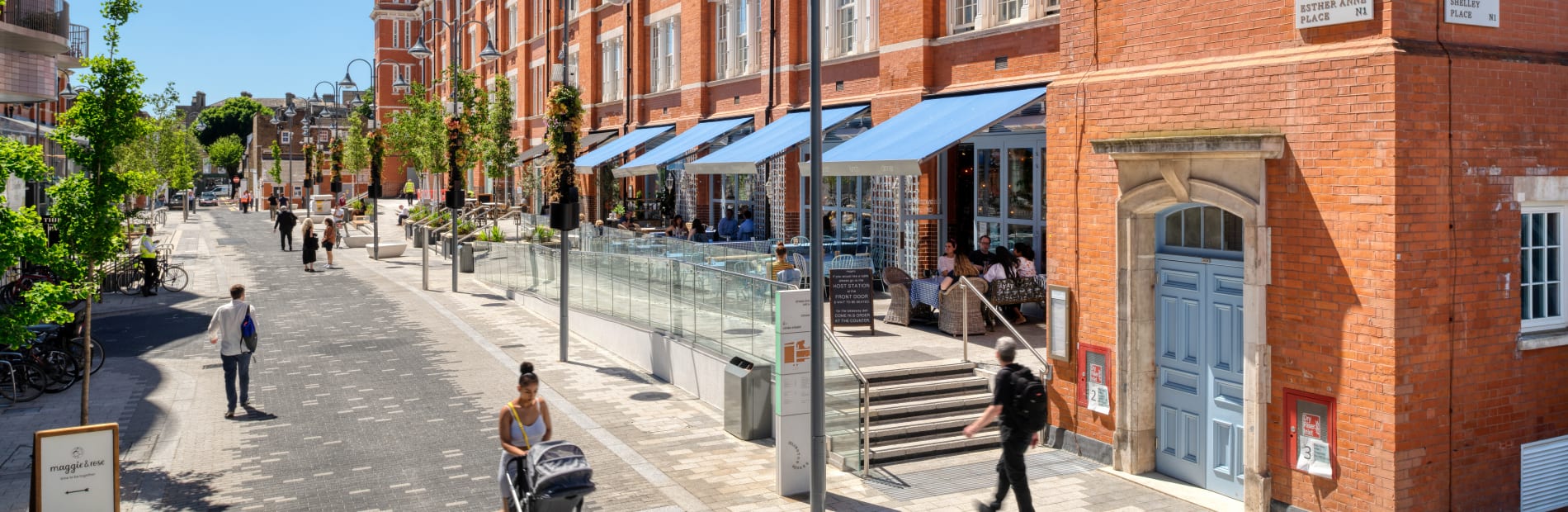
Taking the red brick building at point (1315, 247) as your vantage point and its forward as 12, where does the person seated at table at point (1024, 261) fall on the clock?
The person seated at table is roughly at 4 o'clock from the red brick building.

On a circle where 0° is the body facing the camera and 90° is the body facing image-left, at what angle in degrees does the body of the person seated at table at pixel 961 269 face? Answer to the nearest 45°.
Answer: approximately 180°

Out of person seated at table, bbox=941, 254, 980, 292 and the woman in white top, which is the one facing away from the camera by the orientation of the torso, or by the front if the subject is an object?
the person seated at table

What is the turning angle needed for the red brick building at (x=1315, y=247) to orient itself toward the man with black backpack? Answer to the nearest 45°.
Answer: approximately 45° to its right

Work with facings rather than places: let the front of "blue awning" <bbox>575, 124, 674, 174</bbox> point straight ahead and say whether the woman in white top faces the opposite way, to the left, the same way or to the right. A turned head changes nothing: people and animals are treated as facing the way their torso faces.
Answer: to the left

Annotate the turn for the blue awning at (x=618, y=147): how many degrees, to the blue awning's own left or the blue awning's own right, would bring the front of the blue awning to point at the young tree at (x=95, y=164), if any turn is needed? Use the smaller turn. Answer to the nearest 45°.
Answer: approximately 45° to the blue awning's own left

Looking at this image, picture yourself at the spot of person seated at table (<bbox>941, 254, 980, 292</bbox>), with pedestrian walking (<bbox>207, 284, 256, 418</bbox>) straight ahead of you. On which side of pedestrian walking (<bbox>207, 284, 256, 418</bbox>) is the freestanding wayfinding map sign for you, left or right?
left
